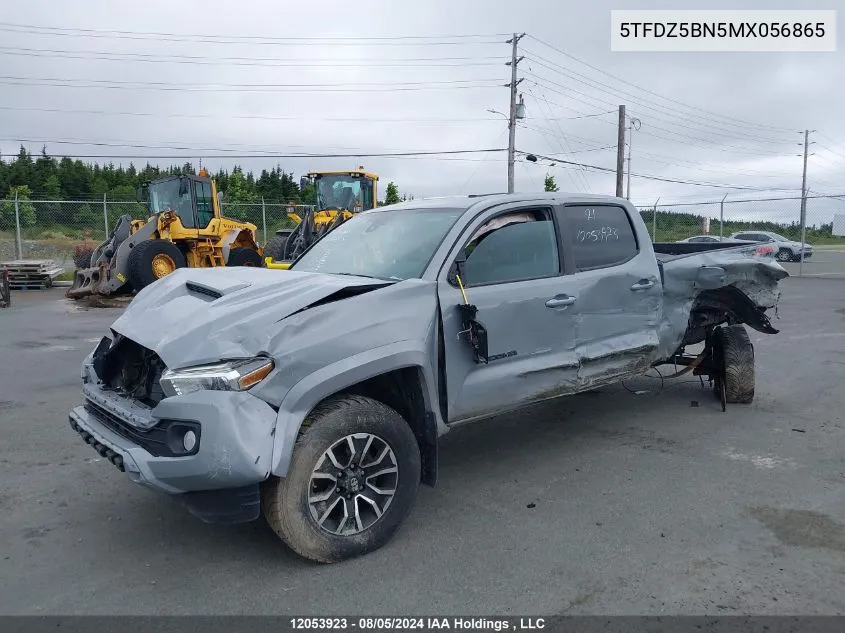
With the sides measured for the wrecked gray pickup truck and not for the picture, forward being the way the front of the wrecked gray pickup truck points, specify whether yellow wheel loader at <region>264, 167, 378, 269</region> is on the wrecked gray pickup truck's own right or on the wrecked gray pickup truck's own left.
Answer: on the wrecked gray pickup truck's own right

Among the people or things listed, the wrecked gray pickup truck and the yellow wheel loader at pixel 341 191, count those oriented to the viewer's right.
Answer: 0

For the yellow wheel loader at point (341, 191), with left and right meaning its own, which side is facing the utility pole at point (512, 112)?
back

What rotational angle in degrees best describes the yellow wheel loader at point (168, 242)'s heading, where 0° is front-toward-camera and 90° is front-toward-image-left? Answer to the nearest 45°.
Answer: approximately 45°

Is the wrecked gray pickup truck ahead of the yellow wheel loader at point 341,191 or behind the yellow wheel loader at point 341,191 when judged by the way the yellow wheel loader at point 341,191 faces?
ahead

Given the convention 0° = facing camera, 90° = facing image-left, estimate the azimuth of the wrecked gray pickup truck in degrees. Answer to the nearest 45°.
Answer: approximately 45°

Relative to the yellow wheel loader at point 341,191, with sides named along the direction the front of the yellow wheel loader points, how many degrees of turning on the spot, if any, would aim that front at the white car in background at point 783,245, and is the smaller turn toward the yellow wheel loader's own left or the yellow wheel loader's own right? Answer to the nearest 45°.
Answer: approximately 180°

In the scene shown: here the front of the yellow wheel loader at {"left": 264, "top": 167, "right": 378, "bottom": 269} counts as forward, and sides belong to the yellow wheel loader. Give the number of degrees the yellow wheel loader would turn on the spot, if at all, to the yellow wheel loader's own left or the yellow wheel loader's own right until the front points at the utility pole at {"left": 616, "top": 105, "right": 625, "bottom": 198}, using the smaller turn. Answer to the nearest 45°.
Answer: approximately 180°

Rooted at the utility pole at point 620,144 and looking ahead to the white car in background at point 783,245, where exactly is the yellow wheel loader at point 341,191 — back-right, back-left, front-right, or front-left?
back-right

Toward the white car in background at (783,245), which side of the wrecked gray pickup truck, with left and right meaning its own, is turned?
back

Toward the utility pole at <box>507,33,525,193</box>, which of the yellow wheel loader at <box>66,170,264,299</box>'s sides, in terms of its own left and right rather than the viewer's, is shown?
back

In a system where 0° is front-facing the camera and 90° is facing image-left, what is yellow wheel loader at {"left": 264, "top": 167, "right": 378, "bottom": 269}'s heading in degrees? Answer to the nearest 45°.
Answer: approximately 45°
